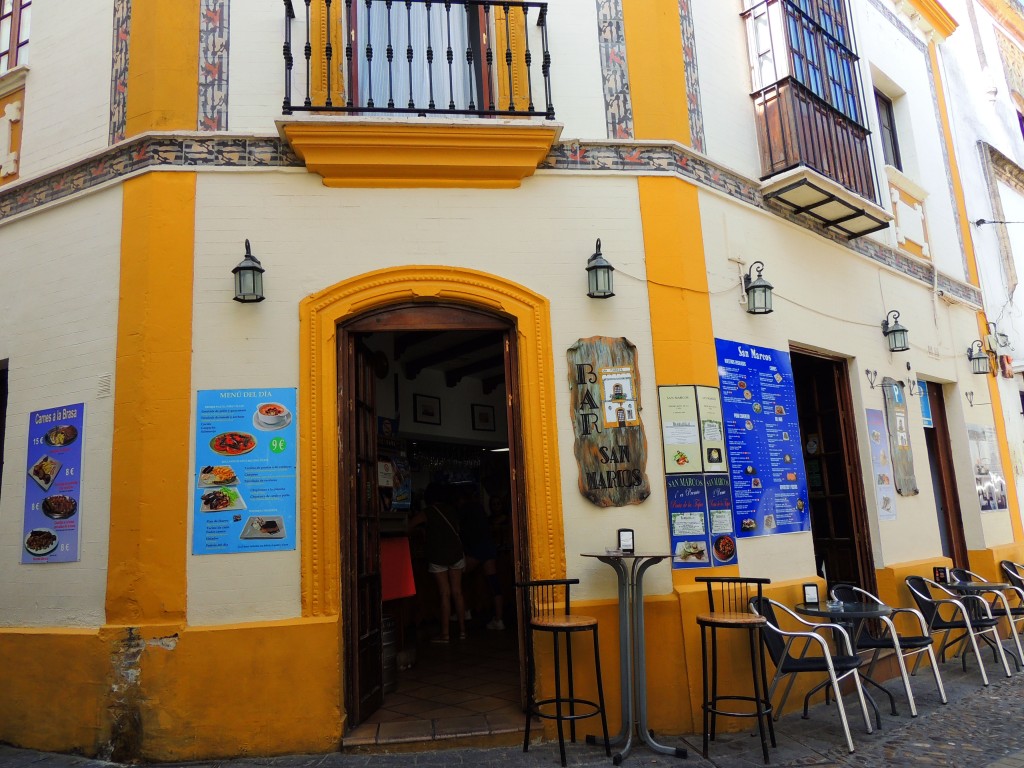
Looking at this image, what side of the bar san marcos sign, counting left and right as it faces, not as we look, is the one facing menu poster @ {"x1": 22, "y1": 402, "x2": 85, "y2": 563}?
right

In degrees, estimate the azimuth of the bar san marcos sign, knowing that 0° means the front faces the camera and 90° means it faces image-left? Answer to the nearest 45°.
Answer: approximately 0°

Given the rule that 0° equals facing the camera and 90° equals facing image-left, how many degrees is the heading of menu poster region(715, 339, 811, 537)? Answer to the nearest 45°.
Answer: approximately 315°

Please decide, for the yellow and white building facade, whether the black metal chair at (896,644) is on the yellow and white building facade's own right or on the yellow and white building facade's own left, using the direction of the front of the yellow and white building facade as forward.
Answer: on the yellow and white building facade's own left

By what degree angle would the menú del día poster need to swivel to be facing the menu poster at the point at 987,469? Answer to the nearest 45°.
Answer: approximately 90° to its left

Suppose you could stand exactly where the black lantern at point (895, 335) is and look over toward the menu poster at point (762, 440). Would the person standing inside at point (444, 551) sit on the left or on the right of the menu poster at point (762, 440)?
right

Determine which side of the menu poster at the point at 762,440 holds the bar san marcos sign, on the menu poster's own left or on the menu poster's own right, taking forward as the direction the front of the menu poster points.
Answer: on the menu poster's own right

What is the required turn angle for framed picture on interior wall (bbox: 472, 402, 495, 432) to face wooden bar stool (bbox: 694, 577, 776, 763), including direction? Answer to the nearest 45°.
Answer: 0° — it already faces it
